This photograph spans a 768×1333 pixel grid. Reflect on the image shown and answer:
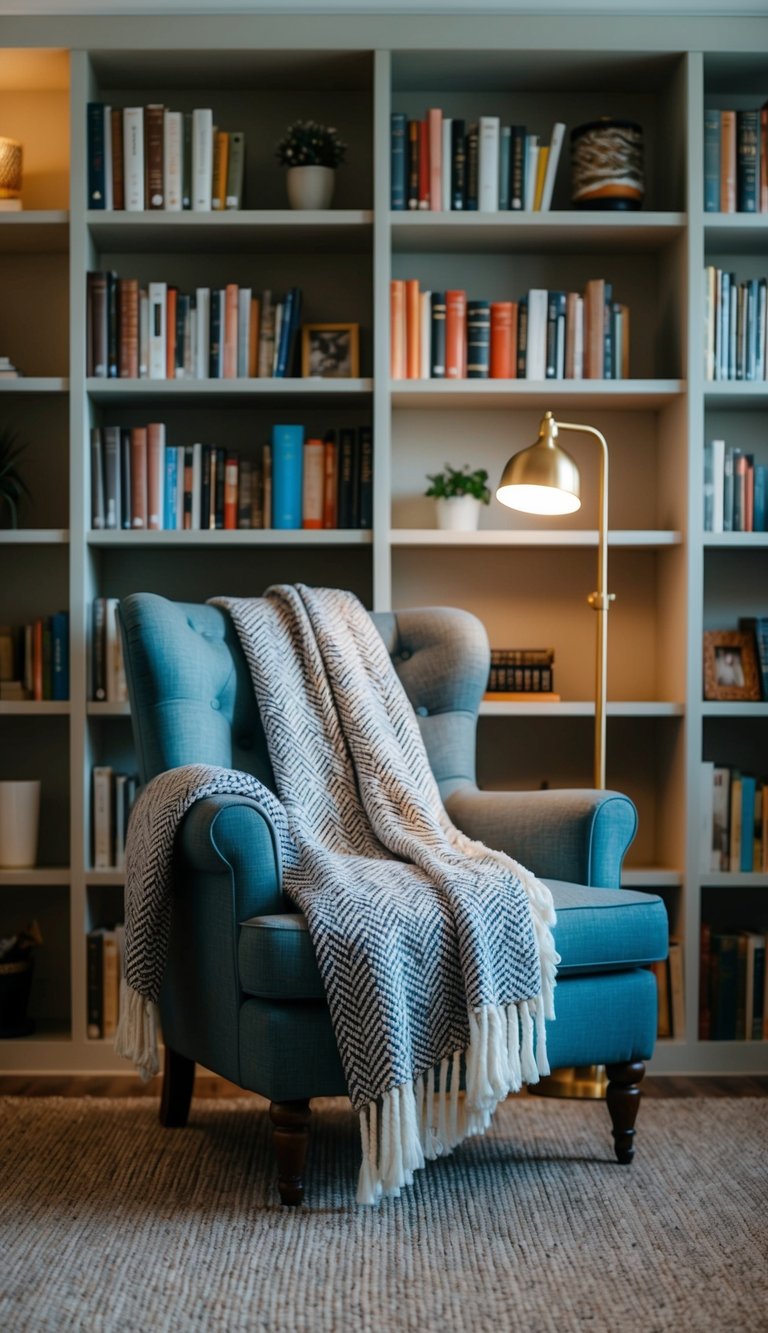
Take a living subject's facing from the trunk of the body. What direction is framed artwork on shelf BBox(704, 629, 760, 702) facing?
toward the camera

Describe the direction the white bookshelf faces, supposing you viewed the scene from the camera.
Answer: facing the viewer

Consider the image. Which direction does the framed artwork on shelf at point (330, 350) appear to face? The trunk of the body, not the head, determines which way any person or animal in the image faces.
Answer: toward the camera

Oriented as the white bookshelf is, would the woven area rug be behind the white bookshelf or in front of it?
in front
